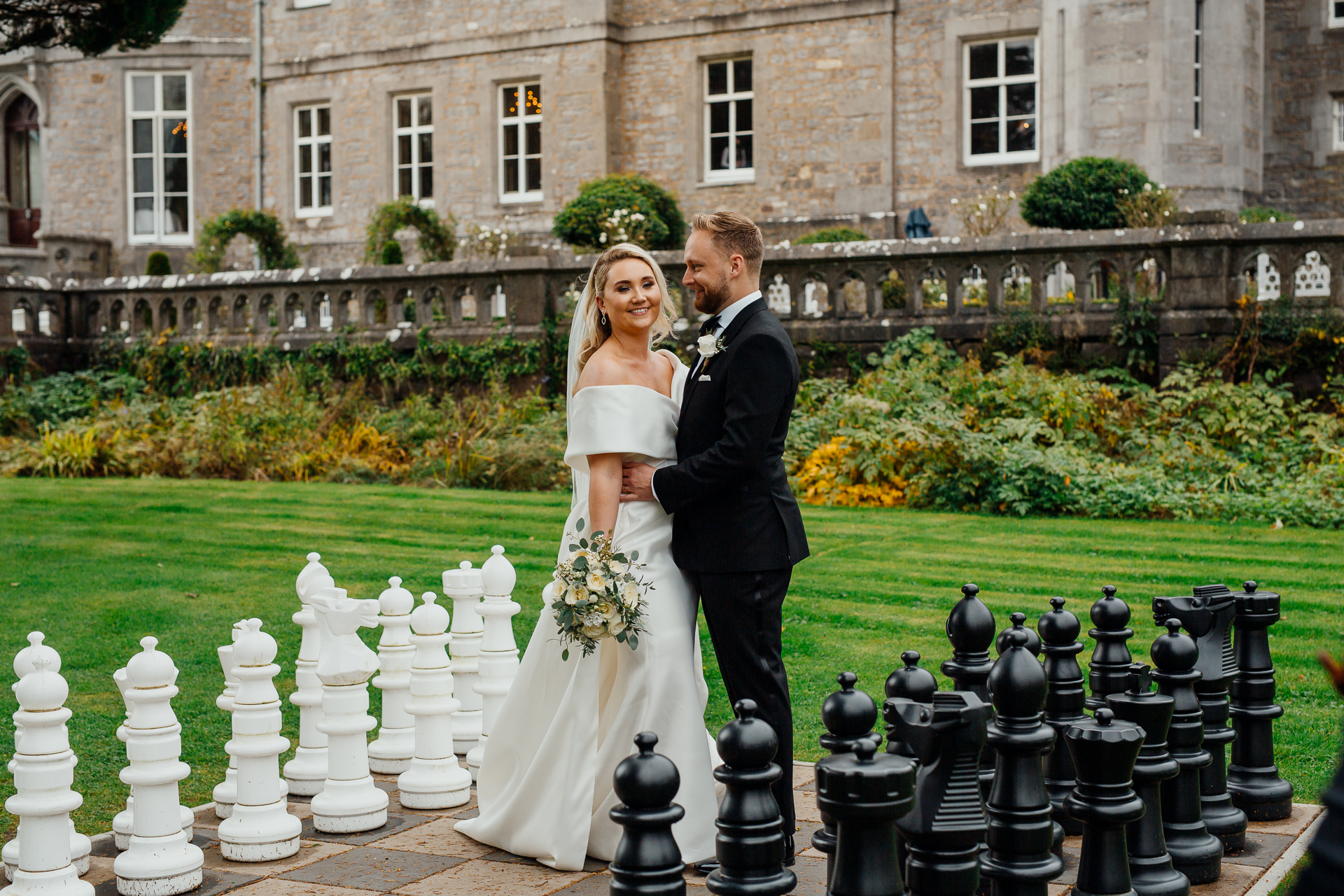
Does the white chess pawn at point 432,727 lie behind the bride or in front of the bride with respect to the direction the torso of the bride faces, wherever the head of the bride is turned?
behind

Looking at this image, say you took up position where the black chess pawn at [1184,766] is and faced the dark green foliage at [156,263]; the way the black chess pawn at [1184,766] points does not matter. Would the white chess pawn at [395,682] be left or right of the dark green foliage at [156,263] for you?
left

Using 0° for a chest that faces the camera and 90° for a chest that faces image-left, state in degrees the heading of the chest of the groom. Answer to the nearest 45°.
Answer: approximately 90°

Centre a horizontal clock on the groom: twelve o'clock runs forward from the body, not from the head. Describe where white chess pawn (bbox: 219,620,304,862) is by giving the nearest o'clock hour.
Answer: The white chess pawn is roughly at 12 o'clock from the groom.

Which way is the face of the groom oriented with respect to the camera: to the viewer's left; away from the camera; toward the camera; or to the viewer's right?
to the viewer's left

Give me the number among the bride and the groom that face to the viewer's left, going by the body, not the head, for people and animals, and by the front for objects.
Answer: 1

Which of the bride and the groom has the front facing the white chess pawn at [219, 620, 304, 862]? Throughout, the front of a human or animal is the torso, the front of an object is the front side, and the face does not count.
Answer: the groom

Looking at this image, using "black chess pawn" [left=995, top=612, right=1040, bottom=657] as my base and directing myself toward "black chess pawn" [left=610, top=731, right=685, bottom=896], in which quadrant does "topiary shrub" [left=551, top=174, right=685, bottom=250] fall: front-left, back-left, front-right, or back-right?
back-right
